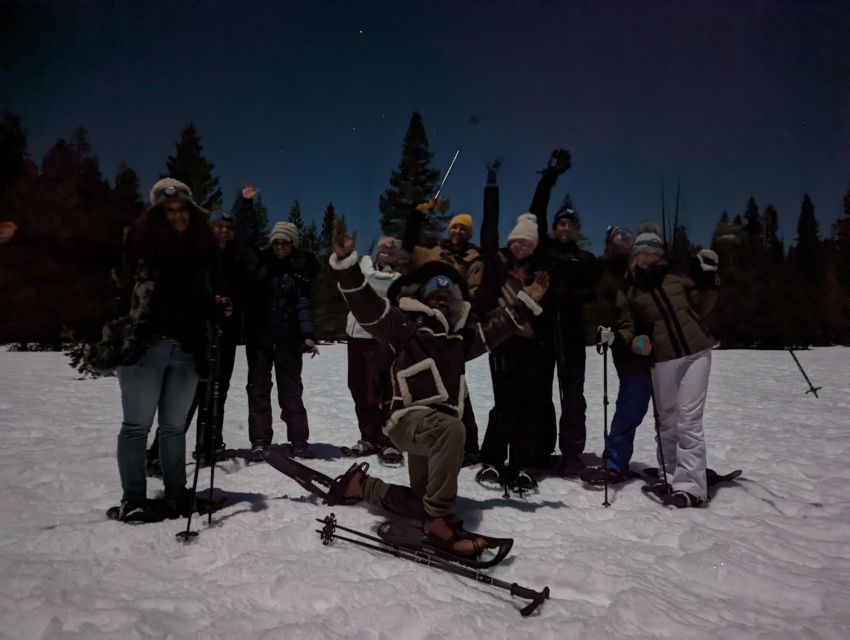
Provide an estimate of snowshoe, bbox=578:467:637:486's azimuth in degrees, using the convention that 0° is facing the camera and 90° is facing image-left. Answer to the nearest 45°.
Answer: approximately 90°

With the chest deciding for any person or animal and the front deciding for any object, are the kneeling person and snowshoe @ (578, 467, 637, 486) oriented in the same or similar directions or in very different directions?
very different directions

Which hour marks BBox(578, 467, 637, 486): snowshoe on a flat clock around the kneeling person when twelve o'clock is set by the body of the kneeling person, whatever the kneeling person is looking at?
The snowshoe is roughly at 9 o'clock from the kneeling person.

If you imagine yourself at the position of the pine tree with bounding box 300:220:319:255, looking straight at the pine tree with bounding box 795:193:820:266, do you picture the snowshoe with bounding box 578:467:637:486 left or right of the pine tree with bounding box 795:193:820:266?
right

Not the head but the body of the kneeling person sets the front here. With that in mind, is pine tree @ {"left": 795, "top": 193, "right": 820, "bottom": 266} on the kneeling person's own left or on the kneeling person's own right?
on the kneeling person's own left

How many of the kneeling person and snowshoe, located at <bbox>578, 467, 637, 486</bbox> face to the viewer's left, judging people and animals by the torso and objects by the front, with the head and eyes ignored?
1

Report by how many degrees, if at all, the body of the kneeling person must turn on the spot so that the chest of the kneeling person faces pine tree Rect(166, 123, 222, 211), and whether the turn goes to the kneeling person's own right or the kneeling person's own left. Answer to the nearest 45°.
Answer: approximately 180°

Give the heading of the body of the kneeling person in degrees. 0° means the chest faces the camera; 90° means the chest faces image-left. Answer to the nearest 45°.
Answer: approximately 315°

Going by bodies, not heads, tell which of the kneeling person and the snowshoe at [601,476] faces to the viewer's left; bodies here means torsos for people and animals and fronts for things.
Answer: the snowshoe
